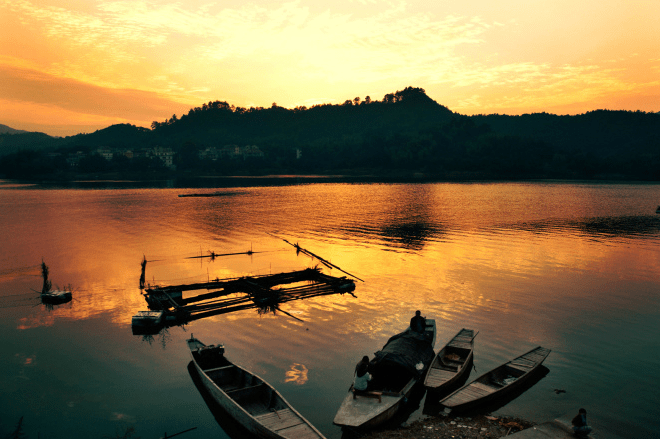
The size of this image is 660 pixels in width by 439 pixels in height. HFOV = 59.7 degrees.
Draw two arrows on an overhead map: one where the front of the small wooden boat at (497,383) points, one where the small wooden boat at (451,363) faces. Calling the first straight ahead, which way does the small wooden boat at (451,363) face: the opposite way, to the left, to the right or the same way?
the same way

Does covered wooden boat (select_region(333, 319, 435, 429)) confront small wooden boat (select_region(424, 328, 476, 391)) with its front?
no

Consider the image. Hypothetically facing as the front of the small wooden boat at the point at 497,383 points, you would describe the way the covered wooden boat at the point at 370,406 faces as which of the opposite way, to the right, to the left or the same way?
the same way

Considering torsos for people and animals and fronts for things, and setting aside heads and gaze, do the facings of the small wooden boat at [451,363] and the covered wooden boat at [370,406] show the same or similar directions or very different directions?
same or similar directions

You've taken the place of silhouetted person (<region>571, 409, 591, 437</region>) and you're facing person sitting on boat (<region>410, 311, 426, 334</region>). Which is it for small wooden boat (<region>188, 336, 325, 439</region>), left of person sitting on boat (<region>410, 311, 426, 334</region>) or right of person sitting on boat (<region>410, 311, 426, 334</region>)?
left
